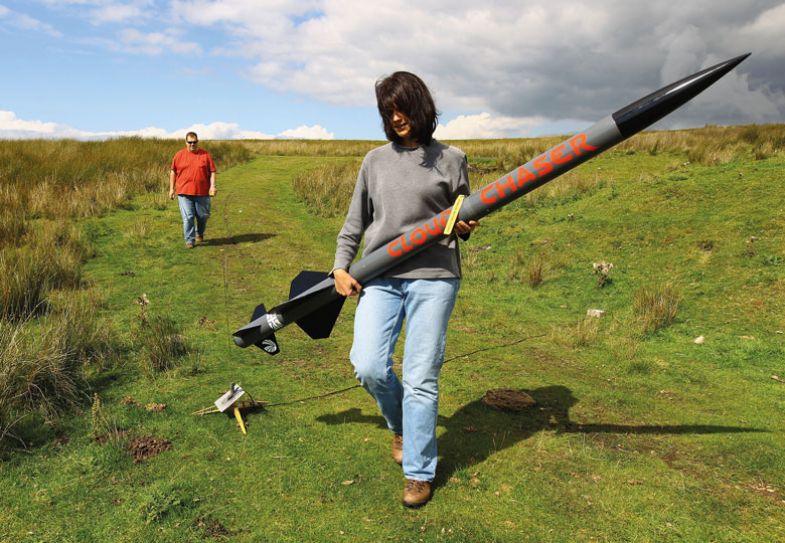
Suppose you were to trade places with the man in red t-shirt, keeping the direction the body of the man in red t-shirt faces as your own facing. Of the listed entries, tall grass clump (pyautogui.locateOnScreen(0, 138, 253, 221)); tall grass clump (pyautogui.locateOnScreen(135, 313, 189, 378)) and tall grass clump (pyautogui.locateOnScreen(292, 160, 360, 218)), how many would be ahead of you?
1

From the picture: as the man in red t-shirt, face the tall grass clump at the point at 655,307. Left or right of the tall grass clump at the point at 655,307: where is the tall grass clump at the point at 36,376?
right

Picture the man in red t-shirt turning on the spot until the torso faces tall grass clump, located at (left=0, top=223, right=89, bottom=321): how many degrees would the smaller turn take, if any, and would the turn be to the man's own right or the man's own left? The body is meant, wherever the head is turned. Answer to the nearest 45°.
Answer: approximately 45° to the man's own right

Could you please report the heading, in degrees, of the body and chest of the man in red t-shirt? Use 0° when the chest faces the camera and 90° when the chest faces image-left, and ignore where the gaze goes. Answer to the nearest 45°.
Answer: approximately 0°

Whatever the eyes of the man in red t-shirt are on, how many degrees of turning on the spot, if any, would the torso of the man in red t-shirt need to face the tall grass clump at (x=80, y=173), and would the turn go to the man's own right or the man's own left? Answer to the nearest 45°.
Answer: approximately 135° to the man's own right

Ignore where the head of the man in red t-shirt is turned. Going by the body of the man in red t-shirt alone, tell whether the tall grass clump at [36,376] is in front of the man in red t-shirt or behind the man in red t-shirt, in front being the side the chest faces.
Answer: in front

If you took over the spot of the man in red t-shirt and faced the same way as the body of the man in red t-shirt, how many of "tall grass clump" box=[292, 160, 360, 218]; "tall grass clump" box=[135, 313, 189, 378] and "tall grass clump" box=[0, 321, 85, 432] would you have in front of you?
2

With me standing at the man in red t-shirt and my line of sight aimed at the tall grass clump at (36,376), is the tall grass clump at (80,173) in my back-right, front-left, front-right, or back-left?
back-right

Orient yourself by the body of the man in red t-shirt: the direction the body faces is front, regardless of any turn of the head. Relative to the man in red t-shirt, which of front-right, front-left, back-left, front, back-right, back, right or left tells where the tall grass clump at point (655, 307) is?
front-left

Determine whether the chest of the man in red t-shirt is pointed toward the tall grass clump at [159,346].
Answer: yes

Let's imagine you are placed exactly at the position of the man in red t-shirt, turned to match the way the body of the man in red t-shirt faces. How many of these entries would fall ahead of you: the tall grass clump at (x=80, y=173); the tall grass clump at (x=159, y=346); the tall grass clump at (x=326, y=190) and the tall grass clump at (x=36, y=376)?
2

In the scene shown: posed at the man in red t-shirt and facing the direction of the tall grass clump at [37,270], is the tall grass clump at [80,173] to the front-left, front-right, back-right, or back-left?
back-right
